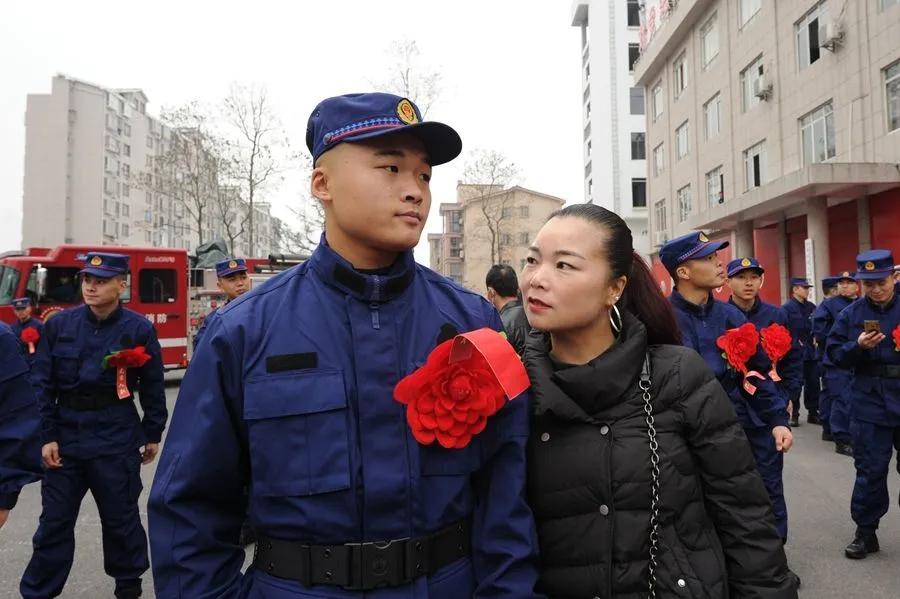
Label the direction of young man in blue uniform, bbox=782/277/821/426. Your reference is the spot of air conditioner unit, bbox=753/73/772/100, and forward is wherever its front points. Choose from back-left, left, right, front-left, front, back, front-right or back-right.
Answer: front-left

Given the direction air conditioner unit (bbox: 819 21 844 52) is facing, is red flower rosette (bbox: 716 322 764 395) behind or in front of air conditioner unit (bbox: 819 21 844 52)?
in front

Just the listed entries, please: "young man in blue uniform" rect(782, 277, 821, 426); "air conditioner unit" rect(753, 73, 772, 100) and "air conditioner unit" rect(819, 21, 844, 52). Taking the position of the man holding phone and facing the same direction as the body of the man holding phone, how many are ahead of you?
0

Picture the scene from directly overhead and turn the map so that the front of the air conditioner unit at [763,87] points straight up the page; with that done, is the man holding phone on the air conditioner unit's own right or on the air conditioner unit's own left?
on the air conditioner unit's own left

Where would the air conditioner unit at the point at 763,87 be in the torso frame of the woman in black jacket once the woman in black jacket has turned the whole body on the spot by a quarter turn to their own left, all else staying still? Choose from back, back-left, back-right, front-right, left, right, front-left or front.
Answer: back-left

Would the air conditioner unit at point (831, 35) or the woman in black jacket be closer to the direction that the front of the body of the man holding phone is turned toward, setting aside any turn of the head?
the woman in black jacket

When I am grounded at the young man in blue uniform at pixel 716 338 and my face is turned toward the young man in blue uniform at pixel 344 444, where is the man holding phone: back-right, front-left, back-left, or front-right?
back-left

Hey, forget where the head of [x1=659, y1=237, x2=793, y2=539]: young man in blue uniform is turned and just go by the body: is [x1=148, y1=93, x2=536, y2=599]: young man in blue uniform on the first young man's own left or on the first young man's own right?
on the first young man's own right

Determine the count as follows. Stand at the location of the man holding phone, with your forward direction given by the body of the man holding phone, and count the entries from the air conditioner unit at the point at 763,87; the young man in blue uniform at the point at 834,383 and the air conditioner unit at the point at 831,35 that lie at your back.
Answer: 3

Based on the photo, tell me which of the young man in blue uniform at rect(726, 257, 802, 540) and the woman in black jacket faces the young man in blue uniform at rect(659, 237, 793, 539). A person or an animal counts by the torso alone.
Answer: the young man in blue uniform at rect(726, 257, 802, 540)

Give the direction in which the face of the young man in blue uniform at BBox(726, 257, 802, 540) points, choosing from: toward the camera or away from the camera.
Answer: toward the camera

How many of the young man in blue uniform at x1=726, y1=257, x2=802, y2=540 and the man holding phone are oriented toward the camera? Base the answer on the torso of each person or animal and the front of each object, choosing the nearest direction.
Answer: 2

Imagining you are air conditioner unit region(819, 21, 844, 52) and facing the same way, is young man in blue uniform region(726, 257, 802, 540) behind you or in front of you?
in front

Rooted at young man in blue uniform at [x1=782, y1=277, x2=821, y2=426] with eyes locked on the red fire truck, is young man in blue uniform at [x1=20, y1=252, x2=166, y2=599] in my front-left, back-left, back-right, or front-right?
front-left

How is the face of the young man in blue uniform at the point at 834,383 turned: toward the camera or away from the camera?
toward the camera

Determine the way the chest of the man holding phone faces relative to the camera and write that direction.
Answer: toward the camera

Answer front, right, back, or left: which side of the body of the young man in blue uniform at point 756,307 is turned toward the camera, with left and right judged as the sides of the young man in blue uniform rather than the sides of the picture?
front

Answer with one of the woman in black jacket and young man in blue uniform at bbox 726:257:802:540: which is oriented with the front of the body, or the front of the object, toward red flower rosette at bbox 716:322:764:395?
the young man in blue uniform

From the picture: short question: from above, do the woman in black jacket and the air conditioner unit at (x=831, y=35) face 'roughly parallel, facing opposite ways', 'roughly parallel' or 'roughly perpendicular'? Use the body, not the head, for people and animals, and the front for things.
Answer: roughly parallel

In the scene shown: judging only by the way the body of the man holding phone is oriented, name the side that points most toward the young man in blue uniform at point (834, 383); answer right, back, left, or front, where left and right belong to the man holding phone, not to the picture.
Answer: back
